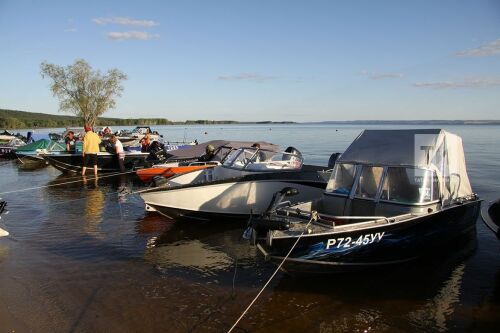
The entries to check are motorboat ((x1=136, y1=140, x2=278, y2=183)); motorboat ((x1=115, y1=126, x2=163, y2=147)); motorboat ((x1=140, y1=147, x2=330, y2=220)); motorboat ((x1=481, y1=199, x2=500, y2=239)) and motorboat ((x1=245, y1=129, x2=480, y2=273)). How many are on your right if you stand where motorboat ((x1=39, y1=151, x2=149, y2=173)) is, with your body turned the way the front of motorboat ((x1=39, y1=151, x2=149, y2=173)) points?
1

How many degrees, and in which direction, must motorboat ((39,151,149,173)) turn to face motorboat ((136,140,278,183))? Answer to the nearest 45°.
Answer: approximately 135° to its left

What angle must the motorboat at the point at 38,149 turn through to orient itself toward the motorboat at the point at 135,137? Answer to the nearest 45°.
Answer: approximately 135° to its right

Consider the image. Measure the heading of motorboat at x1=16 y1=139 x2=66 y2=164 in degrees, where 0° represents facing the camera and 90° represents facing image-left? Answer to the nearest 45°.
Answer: approximately 90°

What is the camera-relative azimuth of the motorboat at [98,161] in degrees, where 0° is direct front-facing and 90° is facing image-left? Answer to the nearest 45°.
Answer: approximately 90°

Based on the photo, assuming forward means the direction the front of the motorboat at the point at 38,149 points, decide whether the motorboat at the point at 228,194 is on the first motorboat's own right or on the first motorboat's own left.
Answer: on the first motorboat's own left

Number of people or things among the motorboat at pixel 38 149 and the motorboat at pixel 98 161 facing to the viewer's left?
2

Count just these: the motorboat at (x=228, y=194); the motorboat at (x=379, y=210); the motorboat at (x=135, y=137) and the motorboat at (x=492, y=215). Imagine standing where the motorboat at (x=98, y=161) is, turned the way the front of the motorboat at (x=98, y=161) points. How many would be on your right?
1

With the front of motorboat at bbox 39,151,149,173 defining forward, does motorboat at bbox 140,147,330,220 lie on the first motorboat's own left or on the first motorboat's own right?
on the first motorboat's own left

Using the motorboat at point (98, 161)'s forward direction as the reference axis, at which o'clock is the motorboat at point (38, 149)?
the motorboat at point (38, 149) is roughly at 2 o'clock from the motorboat at point (98, 161).
